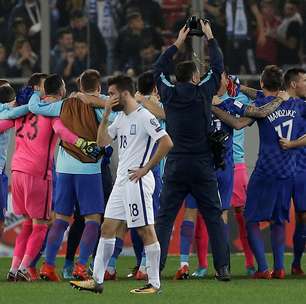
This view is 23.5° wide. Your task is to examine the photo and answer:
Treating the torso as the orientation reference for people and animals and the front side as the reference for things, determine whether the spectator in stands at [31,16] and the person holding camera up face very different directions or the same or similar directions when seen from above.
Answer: very different directions

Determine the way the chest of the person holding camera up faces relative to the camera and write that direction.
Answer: away from the camera

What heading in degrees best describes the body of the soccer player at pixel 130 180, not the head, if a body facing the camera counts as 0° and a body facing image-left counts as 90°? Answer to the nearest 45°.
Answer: approximately 45°

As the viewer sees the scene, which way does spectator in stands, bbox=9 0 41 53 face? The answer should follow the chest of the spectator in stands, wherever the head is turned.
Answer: toward the camera

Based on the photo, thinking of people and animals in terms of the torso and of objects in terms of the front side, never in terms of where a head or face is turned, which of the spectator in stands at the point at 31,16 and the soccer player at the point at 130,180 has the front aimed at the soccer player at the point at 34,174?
the spectator in stands

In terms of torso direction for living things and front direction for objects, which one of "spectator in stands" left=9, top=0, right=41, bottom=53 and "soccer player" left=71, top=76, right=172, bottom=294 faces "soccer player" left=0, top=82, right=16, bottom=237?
the spectator in stands

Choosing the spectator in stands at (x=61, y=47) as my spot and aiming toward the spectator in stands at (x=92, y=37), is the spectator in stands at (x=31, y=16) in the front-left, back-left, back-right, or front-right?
back-left

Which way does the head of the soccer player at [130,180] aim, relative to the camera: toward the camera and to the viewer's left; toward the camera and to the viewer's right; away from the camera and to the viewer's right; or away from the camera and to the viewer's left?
toward the camera and to the viewer's left

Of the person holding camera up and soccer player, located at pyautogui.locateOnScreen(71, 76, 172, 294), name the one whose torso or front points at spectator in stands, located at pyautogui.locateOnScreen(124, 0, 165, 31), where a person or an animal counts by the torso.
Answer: the person holding camera up

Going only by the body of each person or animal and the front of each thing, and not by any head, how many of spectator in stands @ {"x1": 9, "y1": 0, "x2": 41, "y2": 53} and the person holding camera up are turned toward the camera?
1

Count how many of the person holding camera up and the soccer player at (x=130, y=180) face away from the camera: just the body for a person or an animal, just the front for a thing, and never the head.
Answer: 1
